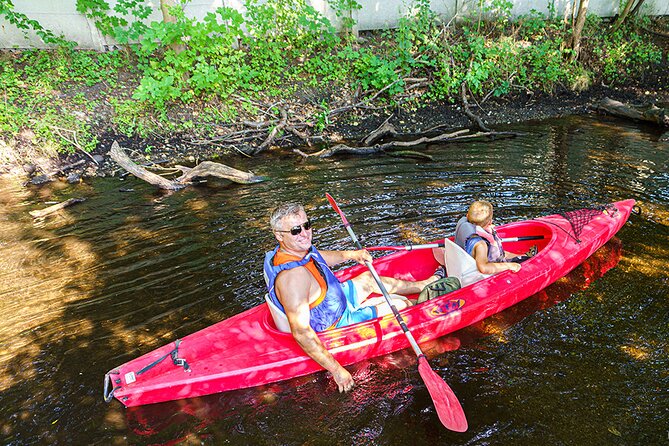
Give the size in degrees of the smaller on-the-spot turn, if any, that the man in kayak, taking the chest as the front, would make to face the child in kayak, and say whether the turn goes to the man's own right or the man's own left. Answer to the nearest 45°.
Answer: approximately 45° to the man's own left

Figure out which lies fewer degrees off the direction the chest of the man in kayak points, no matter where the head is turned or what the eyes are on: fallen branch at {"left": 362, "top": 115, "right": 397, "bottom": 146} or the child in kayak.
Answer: the child in kayak

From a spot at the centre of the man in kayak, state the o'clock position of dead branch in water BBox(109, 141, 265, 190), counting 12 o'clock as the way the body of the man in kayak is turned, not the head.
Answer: The dead branch in water is roughly at 8 o'clock from the man in kayak.

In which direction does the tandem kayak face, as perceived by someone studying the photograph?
facing away from the viewer and to the right of the viewer

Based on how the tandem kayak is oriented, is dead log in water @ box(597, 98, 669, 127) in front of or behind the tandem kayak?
in front

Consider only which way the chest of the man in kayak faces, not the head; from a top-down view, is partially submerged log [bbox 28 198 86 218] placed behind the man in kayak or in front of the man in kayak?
behind

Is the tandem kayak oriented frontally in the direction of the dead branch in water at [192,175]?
no

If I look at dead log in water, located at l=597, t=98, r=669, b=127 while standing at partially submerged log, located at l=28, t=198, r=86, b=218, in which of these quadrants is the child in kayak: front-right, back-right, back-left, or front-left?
front-right

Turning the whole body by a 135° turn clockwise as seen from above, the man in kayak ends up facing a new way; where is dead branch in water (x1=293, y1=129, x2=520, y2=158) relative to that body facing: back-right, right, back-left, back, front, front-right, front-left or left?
back-right

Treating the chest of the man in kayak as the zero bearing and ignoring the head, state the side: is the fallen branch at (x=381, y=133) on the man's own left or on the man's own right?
on the man's own left

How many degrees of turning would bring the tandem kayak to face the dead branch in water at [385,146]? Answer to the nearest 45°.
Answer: approximately 45° to its left

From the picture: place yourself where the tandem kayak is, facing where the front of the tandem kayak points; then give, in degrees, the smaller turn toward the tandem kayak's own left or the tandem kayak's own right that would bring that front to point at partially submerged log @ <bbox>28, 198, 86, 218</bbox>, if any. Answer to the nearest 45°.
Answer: approximately 90° to the tandem kayak's own left

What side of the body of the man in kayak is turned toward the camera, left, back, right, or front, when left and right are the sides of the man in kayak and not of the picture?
right

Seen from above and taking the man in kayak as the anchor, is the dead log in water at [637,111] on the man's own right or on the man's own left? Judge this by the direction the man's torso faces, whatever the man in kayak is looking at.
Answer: on the man's own left
